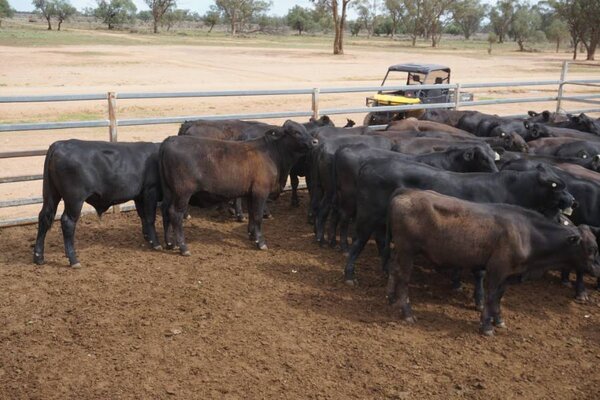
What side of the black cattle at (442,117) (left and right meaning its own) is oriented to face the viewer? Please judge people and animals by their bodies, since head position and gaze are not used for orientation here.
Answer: right

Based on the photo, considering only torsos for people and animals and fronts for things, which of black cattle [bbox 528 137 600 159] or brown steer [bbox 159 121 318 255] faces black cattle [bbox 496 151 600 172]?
the brown steer

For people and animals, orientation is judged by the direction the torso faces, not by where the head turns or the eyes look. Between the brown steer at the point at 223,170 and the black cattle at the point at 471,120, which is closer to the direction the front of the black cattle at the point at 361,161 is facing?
the black cattle

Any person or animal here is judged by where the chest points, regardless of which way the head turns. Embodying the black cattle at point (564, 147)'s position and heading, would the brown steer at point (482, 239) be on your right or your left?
on your right

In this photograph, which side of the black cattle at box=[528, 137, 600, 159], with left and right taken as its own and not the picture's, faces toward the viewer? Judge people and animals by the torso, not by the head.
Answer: right

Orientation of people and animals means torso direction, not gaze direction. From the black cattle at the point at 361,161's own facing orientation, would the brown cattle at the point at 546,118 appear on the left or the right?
on its left

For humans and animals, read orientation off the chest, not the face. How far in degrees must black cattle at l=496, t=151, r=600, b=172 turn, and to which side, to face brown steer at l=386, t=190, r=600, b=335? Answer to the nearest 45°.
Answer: approximately 90° to its right

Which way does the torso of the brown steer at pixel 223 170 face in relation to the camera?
to the viewer's right

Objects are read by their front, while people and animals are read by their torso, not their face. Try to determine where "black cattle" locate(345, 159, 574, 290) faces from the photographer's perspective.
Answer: facing to the right of the viewer

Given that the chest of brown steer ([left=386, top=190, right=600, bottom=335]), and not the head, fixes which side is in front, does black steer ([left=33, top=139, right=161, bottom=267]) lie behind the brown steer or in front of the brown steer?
behind

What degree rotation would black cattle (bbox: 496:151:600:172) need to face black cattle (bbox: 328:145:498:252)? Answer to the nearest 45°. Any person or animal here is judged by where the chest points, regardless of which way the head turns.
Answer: approximately 135° to its right

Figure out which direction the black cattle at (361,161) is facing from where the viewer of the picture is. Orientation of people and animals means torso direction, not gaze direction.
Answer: facing to the right of the viewer

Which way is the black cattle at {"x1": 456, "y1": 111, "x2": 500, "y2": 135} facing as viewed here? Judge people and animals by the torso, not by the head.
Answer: to the viewer's right

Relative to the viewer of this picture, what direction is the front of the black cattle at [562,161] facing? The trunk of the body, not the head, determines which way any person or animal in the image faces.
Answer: facing to the right of the viewer
